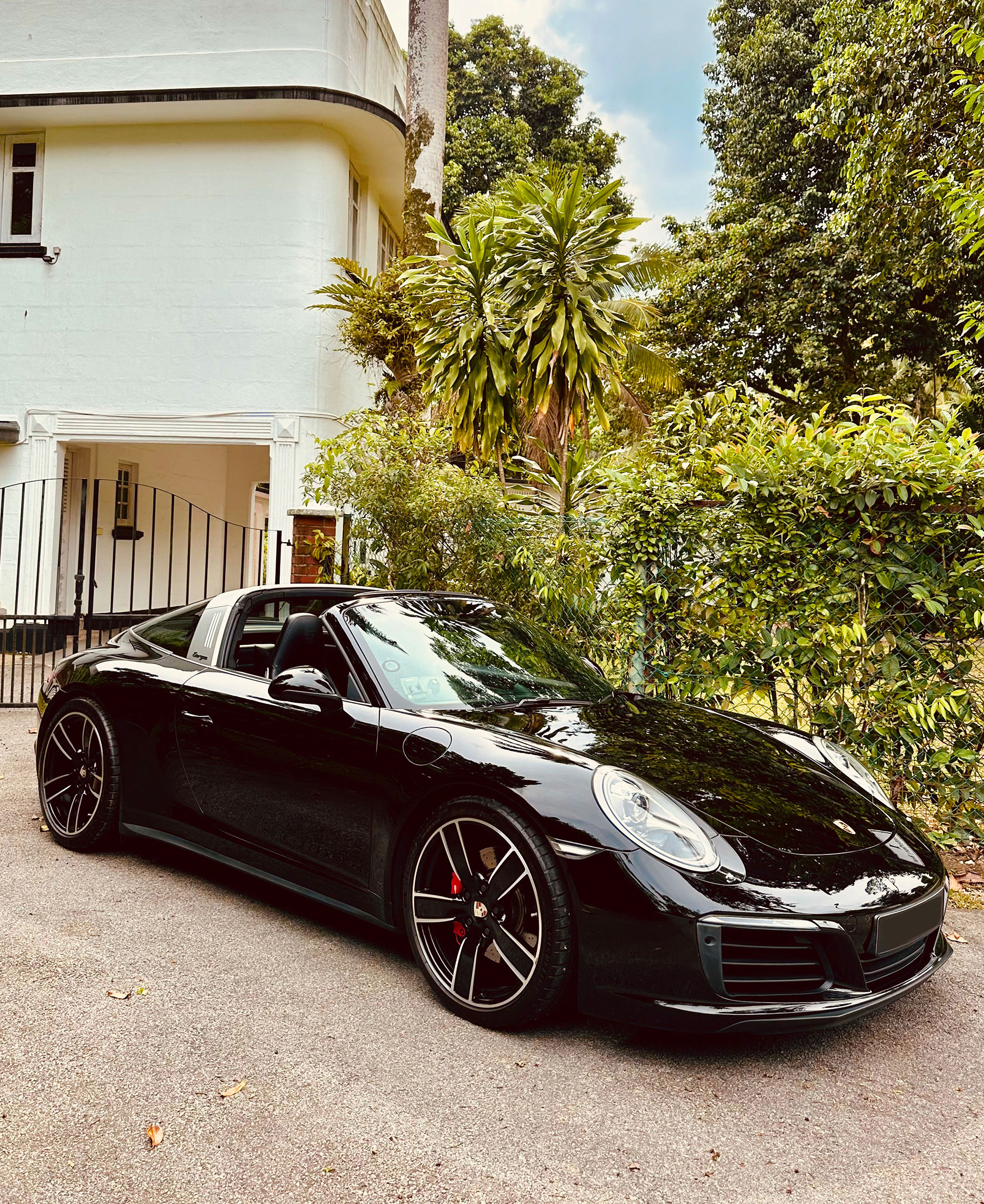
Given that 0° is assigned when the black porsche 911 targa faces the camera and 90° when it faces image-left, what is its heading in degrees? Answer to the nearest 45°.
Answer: approximately 315°

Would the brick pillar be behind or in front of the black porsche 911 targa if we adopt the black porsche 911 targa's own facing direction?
behind

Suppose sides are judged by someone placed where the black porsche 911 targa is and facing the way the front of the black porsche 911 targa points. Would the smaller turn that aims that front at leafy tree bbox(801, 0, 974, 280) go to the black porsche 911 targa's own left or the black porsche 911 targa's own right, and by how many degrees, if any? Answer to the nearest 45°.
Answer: approximately 90° to the black porsche 911 targa's own left

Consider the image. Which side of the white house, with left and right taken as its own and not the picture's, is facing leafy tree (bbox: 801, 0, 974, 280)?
left

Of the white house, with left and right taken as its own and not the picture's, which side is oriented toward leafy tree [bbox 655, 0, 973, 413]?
left

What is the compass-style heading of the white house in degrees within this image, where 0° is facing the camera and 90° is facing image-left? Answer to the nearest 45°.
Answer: approximately 0°

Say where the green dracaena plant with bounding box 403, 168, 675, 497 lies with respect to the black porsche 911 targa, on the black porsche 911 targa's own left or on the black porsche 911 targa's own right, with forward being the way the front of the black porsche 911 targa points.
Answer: on the black porsche 911 targa's own left

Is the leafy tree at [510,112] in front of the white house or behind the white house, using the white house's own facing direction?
behind
